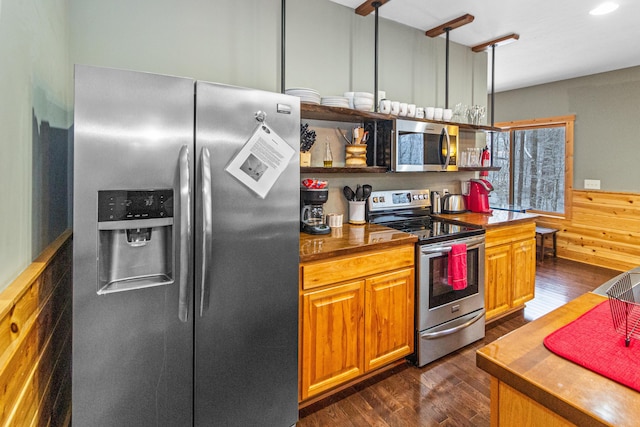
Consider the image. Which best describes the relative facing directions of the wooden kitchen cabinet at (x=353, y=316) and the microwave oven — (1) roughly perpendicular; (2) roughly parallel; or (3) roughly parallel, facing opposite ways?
roughly parallel

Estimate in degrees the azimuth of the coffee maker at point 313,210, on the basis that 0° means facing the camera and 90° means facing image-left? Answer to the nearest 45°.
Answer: approximately 315°

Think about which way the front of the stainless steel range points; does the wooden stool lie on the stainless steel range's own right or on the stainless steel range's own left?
on the stainless steel range's own left

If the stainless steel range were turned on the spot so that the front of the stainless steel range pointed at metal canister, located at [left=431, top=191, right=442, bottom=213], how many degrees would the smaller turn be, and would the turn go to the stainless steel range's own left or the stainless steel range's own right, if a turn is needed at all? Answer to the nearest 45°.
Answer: approximately 135° to the stainless steel range's own left

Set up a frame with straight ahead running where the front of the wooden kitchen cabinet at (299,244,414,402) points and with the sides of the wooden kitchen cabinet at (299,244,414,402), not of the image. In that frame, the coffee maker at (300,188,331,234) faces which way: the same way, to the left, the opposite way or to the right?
the same way

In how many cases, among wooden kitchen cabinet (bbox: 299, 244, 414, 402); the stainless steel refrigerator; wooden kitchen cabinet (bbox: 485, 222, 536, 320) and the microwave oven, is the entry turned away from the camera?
0

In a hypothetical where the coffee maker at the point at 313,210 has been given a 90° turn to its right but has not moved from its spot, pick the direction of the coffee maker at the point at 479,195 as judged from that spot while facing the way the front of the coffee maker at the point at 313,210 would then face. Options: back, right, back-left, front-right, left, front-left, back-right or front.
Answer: back

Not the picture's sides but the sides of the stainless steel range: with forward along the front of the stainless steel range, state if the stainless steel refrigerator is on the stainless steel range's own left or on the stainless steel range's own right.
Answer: on the stainless steel range's own right

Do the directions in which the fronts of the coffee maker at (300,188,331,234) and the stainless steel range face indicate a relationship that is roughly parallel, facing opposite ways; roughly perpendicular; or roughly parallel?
roughly parallel

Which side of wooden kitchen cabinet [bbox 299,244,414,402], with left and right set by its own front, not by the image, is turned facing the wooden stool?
left

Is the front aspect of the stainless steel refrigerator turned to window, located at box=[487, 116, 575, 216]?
no

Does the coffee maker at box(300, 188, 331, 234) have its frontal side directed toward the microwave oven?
no

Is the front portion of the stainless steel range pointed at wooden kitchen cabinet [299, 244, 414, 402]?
no

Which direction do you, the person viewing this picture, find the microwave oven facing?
facing the viewer and to the right of the viewer

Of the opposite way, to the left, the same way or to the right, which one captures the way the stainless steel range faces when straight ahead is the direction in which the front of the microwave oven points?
the same way

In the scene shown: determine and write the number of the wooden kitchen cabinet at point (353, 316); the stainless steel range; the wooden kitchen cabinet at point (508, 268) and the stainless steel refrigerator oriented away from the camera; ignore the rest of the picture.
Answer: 0

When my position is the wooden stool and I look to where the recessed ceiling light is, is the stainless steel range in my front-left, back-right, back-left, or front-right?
front-right

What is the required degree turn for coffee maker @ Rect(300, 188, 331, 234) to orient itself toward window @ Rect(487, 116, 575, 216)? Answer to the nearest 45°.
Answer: approximately 90° to its left

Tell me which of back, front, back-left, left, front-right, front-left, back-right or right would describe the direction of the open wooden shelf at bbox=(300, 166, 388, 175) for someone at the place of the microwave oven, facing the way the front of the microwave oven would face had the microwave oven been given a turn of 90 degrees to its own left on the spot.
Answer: back

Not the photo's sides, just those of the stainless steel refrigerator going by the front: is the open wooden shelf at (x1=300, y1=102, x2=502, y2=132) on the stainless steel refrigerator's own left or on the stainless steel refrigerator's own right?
on the stainless steel refrigerator's own left
